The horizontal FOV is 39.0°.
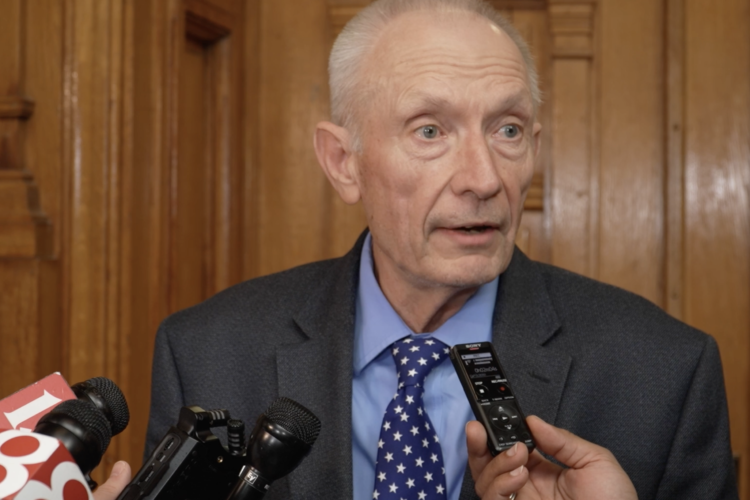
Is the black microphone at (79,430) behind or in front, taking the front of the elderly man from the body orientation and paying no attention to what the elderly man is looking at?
in front

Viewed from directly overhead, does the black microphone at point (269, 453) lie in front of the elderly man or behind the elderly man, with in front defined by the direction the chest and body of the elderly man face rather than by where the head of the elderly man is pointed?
in front

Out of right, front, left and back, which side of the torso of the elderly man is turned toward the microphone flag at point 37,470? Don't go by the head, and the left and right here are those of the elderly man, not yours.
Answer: front

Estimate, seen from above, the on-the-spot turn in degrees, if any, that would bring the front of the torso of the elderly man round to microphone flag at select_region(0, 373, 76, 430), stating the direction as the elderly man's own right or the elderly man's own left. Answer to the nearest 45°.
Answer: approximately 45° to the elderly man's own right

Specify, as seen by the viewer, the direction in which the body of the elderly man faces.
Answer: toward the camera
